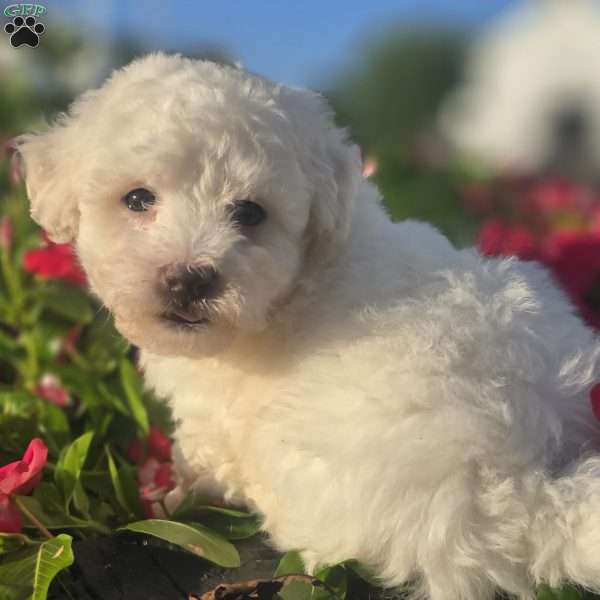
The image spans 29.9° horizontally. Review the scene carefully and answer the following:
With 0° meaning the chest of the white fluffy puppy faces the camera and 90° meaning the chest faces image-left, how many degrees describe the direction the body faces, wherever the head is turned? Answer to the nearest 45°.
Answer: approximately 90°
